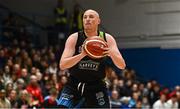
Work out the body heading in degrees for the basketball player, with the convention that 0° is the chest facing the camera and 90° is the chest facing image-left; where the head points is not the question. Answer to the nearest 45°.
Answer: approximately 0°

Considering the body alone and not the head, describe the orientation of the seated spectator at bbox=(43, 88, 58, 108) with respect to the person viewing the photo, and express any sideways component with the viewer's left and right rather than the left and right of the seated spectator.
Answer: facing the viewer and to the right of the viewer

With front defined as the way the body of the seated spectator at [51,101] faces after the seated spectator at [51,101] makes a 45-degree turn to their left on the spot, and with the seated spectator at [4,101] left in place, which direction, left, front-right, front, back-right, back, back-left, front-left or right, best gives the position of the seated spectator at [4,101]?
back

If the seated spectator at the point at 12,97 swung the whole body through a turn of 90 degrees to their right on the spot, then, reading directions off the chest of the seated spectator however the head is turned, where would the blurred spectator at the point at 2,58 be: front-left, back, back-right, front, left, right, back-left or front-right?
back-right

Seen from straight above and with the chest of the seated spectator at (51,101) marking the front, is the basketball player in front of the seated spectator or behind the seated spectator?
in front

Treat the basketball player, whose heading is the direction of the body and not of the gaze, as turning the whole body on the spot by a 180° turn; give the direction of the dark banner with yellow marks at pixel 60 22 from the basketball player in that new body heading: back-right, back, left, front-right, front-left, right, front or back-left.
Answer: front

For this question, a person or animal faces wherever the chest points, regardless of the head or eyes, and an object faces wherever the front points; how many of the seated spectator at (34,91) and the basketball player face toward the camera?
2
